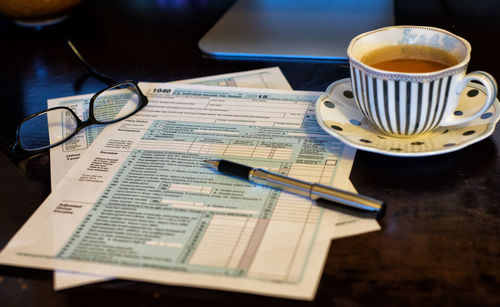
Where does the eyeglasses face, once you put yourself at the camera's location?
facing the viewer and to the right of the viewer
